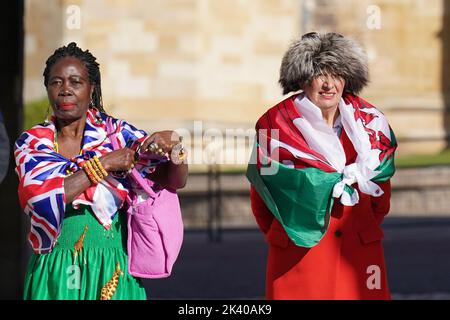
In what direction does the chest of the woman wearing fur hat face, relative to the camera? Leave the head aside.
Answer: toward the camera

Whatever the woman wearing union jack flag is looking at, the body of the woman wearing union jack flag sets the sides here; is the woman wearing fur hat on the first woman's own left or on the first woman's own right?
on the first woman's own left

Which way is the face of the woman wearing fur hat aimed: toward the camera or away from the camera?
toward the camera

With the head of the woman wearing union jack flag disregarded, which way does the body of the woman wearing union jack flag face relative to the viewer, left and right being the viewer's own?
facing the viewer

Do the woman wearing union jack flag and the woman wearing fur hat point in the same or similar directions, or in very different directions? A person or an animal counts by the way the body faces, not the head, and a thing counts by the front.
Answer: same or similar directions

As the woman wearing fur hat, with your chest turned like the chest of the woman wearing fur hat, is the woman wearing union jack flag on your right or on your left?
on your right

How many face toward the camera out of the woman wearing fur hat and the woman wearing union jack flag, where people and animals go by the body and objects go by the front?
2
